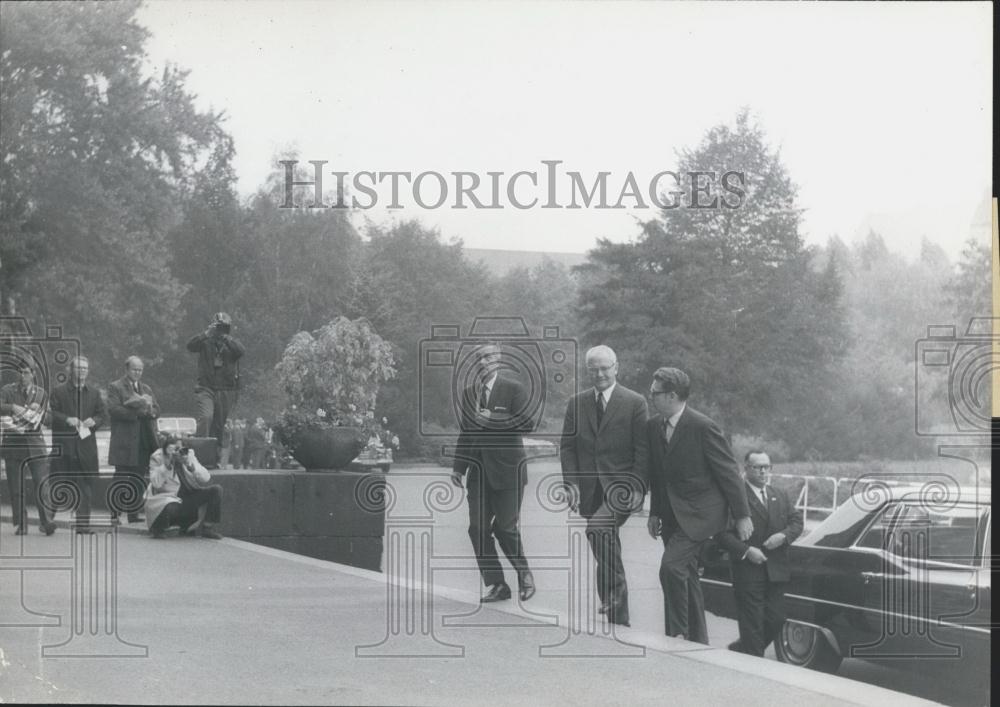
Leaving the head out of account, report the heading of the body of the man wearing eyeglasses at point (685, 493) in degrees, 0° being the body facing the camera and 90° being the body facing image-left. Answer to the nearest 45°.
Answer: approximately 45°

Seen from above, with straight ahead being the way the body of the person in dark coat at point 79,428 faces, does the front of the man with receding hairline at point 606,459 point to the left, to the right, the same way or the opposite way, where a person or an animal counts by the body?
the same way

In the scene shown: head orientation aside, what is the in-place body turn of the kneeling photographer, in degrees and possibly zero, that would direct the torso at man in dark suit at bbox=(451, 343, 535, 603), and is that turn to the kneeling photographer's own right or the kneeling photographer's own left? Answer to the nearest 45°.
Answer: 0° — they already face them

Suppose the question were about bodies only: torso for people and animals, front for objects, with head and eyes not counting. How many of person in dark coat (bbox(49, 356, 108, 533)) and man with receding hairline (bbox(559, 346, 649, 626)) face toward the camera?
2

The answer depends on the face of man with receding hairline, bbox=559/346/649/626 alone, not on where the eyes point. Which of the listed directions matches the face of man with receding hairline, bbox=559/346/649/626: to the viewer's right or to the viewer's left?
to the viewer's left

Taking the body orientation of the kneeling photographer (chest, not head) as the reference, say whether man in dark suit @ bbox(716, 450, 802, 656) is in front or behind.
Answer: in front

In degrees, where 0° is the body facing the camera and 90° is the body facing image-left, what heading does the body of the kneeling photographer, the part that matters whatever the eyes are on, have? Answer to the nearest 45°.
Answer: approximately 315°

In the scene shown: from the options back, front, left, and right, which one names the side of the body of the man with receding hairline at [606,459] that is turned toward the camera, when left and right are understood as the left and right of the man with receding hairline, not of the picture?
front

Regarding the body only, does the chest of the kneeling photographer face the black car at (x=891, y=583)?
yes

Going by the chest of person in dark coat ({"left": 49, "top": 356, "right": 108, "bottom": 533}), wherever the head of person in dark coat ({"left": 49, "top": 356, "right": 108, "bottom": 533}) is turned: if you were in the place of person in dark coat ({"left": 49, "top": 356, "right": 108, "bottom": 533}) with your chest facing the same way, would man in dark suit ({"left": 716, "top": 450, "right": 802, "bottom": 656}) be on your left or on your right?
on your left

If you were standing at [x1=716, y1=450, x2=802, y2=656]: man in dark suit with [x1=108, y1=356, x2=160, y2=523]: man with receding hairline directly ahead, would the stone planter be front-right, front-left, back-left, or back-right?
front-right

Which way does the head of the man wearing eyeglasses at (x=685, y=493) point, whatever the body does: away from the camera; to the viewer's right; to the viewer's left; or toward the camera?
to the viewer's left

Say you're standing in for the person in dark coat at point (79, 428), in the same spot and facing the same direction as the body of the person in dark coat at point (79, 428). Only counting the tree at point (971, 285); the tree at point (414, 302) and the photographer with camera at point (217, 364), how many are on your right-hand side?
0

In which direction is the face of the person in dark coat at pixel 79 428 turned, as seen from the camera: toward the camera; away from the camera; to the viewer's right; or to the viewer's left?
toward the camera
